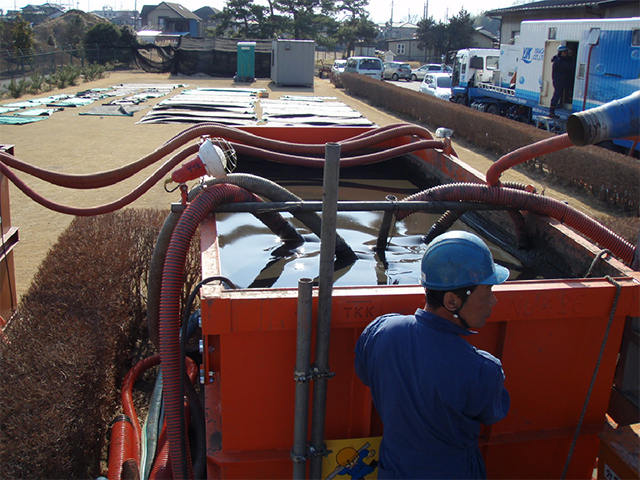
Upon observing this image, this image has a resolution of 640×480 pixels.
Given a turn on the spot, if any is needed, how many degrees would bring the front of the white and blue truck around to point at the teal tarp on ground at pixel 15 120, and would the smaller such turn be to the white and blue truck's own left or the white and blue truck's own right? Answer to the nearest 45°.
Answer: approximately 90° to the blue truck body's own left

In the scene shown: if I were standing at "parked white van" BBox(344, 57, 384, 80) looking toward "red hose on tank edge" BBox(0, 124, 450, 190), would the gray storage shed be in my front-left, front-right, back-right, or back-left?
front-right

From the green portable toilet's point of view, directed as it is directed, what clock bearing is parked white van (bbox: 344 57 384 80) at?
The parked white van is roughly at 8 o'clock from the green portable toilet.

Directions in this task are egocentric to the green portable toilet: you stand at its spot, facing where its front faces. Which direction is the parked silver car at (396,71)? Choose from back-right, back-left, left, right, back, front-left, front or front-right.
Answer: back-left

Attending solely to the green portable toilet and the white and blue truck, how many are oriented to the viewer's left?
1

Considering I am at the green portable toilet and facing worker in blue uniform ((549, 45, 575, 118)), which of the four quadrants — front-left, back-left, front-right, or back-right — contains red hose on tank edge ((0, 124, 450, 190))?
front-right

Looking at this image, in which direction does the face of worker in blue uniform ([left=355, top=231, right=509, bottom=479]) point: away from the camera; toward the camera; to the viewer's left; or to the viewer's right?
to the viewer's right

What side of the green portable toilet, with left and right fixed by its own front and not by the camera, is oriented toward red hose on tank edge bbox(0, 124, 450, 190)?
front

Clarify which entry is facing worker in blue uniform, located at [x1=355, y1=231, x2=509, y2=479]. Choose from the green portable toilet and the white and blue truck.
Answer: the green portable toilet

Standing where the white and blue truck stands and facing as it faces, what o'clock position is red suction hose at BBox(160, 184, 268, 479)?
The red suction hose is roughly at 9 o'clock from the white and blue truck.

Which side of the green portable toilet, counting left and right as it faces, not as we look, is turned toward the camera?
front

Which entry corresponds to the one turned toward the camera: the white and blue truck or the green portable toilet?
the green portable toilet

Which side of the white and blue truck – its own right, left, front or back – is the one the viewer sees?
left

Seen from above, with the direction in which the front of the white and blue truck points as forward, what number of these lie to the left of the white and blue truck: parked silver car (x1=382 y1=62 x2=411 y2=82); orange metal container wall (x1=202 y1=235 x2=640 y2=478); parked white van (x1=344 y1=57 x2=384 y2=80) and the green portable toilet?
1

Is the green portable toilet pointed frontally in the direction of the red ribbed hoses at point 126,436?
yes
